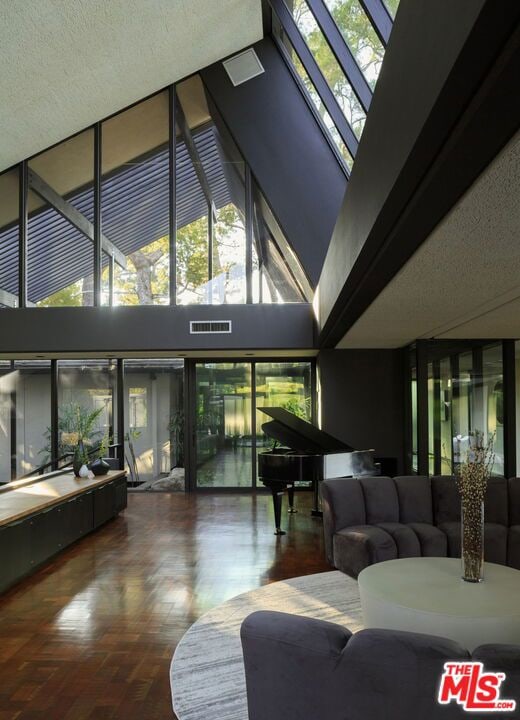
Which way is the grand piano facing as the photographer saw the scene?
facing away from the viewer and to the right of the viewer

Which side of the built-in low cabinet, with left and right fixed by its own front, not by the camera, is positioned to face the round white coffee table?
front

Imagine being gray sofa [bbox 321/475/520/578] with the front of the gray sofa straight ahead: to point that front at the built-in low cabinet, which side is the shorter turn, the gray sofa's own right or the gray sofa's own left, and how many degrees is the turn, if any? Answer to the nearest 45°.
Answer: approximately 90° to the gray sofa's own right

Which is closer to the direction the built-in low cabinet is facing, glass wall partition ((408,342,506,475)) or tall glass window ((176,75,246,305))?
the glass wall partition

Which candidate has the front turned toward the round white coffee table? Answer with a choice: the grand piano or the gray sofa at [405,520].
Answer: the gray sofa

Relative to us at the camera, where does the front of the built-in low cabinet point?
facing the viewer and to the right of the viewer

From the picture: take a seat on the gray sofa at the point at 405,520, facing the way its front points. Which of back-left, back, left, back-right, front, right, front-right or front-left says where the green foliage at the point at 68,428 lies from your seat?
back-right

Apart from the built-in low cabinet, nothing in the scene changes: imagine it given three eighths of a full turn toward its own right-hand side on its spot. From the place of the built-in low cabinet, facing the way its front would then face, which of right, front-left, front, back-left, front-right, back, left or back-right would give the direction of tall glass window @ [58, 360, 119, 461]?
right

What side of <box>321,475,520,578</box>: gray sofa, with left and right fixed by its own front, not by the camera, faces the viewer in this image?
front

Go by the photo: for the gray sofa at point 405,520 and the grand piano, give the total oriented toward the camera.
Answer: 1

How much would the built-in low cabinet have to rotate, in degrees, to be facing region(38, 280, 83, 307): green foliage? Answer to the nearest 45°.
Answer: approximately 135° to its left
